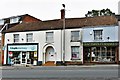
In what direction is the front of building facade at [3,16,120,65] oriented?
toward the camera
